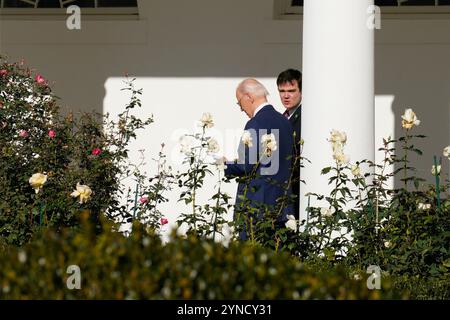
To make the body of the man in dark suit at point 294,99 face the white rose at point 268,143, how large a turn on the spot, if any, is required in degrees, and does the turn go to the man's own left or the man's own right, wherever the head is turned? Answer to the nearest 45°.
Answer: approximately 45° to the man's own left

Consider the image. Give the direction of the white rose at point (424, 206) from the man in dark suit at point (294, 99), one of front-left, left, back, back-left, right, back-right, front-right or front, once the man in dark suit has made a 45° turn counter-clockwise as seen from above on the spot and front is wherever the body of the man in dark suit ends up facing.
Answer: front-left

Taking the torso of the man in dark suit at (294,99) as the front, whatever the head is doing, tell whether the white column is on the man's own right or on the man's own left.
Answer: on the man's own left

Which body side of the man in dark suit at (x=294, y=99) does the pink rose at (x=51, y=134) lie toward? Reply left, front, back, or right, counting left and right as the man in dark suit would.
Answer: front

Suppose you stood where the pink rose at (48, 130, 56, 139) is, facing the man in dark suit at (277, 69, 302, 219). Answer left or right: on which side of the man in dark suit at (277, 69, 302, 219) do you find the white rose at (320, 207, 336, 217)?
right

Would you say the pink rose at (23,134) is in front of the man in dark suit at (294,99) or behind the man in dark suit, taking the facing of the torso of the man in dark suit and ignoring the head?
in front

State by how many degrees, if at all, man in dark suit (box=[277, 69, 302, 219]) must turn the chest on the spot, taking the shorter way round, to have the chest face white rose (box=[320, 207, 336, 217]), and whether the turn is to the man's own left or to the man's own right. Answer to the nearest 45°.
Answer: approximately 45° to the man's own left

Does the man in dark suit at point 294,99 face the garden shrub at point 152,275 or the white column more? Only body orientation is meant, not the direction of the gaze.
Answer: the garden shrub

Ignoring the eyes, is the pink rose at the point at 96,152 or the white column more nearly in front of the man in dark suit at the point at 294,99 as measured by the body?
the pink rose

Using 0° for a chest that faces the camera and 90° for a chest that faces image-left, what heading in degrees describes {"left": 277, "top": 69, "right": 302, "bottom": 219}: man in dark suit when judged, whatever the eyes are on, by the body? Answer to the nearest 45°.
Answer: approximately 45°

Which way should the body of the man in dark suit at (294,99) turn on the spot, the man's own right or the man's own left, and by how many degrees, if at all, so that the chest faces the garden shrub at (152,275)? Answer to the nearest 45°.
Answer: approximately 45° to the man's own left

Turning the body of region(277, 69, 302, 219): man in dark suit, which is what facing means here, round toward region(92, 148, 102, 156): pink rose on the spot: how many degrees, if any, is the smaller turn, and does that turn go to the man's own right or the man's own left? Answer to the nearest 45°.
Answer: approximately 45° to the man's own right

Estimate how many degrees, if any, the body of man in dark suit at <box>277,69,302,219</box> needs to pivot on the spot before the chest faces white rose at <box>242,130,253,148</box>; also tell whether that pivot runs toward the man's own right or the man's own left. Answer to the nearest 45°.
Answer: approximately 45° to the man's own left
